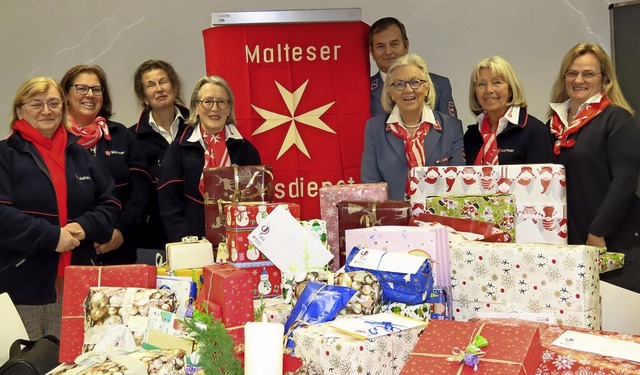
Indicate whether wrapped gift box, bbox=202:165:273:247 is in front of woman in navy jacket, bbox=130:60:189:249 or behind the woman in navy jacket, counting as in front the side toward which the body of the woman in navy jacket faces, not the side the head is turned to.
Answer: in front

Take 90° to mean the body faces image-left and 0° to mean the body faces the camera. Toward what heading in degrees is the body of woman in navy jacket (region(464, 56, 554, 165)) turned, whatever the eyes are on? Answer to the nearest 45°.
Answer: approximately 45°

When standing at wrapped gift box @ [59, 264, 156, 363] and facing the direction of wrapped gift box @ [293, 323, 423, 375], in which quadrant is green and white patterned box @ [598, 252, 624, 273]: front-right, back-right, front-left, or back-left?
front-left

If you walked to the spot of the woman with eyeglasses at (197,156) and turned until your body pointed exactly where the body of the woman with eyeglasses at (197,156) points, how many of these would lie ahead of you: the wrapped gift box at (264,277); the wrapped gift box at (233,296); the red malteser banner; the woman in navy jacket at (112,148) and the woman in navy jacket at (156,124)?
2

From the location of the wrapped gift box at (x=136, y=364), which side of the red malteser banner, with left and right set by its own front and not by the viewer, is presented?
front

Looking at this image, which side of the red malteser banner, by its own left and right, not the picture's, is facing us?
front

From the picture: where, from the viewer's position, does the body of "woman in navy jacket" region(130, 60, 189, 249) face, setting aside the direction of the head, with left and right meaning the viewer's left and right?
facing the viewer and to the right of the viewer

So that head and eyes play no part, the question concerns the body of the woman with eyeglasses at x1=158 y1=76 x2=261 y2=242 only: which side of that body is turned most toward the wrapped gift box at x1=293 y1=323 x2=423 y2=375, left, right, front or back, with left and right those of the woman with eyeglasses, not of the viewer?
front

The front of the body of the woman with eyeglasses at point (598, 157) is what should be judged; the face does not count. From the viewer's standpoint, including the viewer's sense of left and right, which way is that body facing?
facing the viewer and to the left of the viewer

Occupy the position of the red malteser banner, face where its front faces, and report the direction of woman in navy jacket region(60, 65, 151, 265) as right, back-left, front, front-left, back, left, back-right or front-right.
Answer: right
